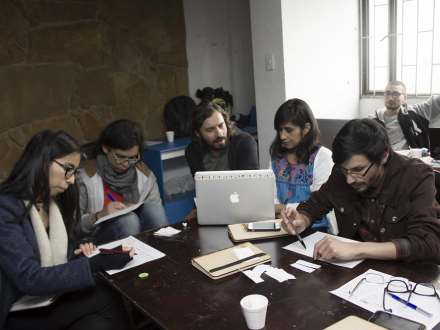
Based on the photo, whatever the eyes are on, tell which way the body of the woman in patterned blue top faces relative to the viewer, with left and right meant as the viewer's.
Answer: facing the viewer and to the left of the viewer

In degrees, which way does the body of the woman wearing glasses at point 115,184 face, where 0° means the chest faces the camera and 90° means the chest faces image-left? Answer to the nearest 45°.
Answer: approximately 315°

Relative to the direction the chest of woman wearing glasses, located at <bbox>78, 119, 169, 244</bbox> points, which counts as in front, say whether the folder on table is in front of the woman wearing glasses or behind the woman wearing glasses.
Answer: in front

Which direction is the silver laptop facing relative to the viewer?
away from the camera

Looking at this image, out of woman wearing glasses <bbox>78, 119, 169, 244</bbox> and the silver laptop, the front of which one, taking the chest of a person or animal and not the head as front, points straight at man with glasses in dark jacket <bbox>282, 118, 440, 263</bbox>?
the woman wearing glasses

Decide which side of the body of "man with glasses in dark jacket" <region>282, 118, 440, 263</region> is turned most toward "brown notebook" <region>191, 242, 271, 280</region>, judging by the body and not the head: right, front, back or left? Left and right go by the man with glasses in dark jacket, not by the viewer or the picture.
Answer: front

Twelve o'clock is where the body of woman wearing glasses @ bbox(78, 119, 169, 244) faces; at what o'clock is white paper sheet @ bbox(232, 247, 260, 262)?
The white paper sheet is roughly at 1 o'clock from the woman wearing glasses.

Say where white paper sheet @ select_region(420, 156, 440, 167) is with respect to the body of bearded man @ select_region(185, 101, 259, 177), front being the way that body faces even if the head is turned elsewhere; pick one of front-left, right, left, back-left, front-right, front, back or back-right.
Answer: left
